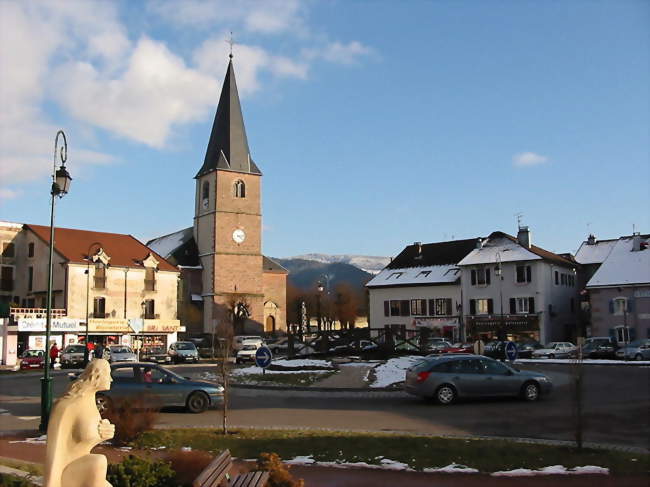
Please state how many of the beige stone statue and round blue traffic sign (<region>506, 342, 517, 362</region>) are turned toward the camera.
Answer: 1

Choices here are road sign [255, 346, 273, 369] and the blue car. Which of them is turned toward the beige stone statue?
the road sign

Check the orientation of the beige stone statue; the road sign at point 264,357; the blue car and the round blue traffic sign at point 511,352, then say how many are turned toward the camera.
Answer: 2

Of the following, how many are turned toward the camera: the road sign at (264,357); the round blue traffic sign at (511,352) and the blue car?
2

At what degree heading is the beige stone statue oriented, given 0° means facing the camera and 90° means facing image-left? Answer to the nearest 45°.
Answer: approximately 270°

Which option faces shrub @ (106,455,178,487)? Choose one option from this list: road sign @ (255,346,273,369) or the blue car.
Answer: the road sign

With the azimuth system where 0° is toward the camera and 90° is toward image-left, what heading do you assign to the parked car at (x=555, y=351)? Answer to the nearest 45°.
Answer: approximately 45°

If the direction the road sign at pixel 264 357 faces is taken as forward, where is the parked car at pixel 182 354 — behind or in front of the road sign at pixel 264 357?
behind

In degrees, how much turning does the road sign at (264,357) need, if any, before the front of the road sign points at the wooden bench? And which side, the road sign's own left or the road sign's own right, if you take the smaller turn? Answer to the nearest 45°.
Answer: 0° — it already faces it

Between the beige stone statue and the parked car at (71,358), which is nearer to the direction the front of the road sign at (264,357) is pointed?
the beige stone statue
